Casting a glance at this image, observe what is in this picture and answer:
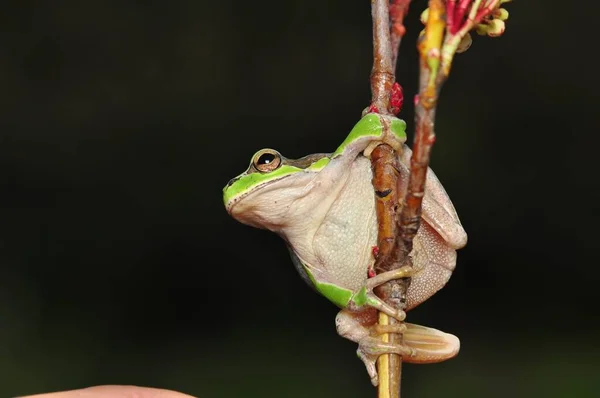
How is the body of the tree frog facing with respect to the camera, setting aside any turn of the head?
to the viewer's left
